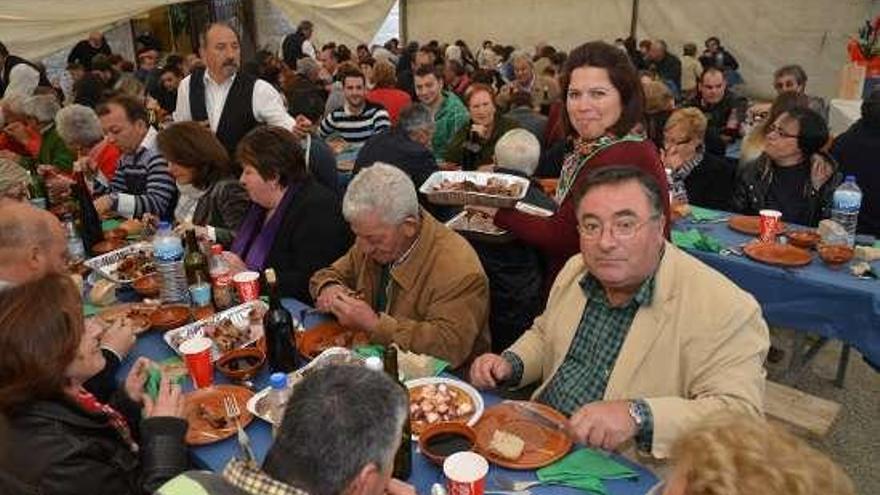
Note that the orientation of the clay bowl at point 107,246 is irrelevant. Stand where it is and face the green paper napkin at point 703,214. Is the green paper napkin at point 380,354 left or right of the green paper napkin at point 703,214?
right

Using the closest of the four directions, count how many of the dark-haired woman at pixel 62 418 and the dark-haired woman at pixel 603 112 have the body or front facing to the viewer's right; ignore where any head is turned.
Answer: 1

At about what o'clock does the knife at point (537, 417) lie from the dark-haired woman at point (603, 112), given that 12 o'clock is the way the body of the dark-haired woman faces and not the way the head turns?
The knife is roughly at 11 o'clock from the dark-haired woman.

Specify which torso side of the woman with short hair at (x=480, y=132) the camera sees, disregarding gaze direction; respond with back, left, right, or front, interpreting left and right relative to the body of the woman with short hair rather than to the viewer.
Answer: front

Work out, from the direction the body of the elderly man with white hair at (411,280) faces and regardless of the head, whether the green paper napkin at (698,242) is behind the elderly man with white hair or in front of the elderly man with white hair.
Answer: behind

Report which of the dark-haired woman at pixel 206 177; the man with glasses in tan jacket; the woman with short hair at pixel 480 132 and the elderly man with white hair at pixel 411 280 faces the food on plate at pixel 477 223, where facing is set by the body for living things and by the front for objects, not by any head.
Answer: the woman with short hair

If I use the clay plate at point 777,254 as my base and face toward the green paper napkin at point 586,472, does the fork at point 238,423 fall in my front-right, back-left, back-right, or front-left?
front-right

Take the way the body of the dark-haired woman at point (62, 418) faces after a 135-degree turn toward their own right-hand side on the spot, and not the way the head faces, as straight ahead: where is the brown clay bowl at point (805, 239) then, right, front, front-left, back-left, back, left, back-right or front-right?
back-left

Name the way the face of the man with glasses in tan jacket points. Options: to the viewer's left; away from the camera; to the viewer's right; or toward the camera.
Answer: toward the camera

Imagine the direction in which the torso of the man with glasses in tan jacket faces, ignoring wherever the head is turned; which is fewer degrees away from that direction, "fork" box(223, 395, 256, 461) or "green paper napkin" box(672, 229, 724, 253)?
the fork

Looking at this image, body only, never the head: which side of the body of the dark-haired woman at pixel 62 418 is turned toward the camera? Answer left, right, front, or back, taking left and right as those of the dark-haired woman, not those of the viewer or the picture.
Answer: right

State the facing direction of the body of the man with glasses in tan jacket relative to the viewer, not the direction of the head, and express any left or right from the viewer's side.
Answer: facing the viewer and to the left of the viewer
